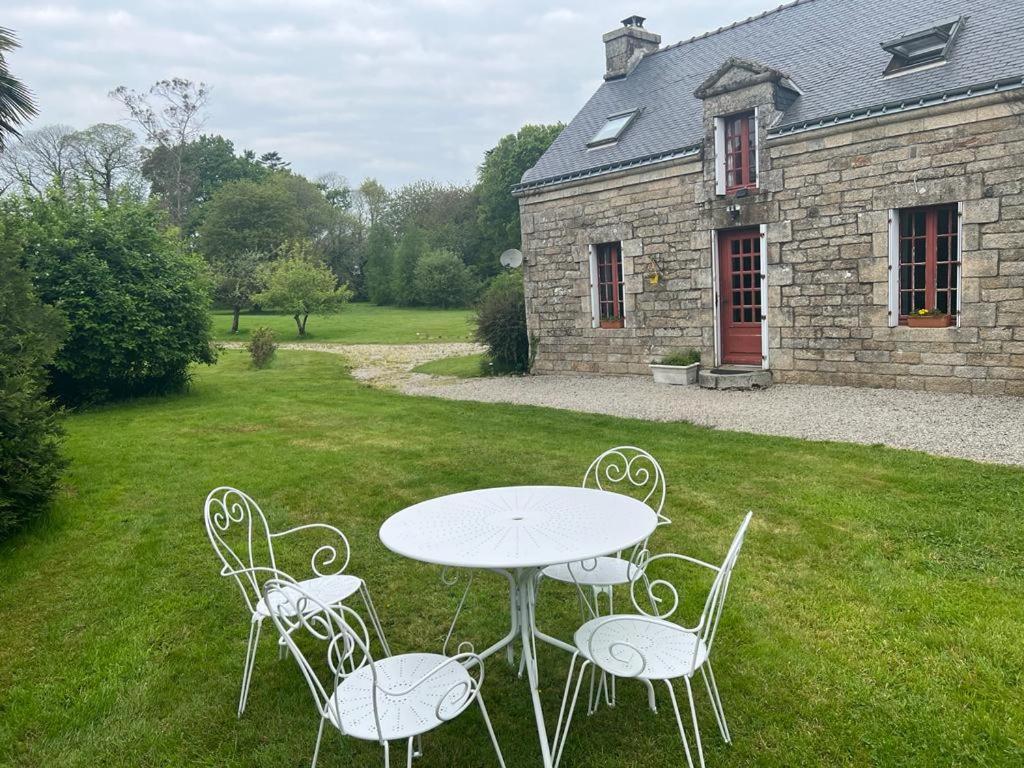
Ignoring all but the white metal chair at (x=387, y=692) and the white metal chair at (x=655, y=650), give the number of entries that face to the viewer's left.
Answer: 1

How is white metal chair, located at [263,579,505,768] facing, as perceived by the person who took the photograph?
facing away from the viewer and to the right of the viewer

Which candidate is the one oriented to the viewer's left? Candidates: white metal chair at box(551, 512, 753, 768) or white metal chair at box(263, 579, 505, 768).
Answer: white metal chair at box(551, 512, 753, 768)

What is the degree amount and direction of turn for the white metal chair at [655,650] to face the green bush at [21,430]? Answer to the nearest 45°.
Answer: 0° — it already faces it

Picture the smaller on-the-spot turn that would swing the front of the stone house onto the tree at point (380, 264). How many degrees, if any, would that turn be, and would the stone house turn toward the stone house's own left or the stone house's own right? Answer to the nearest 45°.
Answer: approximately 90° to the stone house's own right

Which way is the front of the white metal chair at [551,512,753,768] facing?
to the viewer's left

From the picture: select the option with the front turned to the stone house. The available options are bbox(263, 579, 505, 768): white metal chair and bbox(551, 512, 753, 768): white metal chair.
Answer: bbox(263, 579, 505, 768): white metal chair

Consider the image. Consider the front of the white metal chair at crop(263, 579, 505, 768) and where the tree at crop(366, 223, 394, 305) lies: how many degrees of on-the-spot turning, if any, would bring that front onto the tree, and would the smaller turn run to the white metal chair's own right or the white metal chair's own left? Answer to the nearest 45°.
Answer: approximately 45° to the white metal chair's own left

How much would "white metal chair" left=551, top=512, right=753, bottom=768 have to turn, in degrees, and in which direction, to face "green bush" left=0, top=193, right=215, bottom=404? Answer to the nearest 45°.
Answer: approximately 45° to its right

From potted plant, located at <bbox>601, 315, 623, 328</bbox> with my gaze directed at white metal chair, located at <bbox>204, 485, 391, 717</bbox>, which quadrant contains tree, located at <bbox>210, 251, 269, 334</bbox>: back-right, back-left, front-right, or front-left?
back-right

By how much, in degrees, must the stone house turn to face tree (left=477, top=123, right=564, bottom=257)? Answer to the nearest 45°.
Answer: approximately 90° to its right

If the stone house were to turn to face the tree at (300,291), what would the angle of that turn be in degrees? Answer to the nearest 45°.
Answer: approximately 90° to its right

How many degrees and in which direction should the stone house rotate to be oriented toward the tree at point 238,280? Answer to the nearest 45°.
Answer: approximately 90° to its right

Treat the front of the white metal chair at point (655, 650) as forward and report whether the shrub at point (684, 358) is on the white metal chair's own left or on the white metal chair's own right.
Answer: on the white metal chair's own right

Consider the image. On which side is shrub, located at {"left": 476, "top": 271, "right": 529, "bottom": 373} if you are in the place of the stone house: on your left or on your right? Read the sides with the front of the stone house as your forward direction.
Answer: on your right
